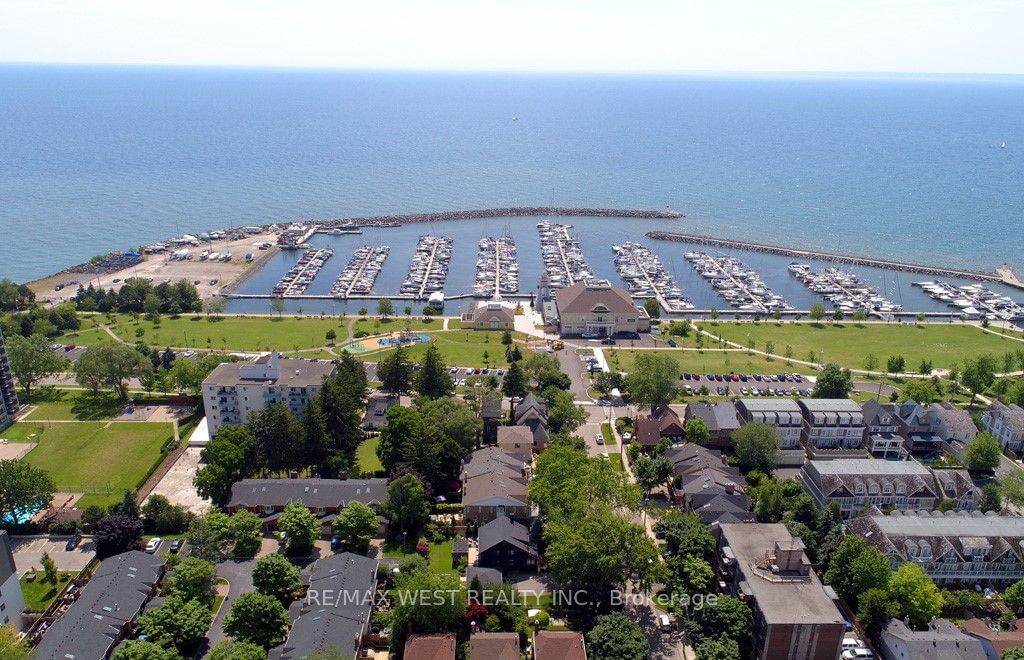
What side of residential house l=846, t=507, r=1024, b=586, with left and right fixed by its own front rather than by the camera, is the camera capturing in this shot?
front

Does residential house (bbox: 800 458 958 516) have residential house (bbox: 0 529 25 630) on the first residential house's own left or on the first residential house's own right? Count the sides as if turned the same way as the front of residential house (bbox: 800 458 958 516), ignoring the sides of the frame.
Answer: on the first residential house's own right

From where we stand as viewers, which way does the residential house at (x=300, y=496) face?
facing the viewer

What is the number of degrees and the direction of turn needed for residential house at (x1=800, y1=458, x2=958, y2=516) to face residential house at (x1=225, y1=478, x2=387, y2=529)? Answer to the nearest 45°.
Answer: approximately 45° to its right

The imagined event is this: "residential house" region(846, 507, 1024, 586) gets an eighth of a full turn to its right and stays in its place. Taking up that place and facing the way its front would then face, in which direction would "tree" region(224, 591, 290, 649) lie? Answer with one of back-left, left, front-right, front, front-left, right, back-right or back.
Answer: front

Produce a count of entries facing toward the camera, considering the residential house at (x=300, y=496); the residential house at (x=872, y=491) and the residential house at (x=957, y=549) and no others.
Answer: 3

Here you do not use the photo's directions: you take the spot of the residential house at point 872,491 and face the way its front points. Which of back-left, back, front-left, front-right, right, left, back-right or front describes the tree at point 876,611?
front

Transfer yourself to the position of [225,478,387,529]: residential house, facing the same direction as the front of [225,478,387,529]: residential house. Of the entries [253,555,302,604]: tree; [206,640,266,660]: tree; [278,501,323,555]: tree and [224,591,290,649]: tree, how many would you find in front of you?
4

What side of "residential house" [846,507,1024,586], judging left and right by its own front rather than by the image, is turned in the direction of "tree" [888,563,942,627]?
front

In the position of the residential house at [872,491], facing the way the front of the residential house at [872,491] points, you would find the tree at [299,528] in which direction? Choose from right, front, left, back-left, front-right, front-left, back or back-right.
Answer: front-right
